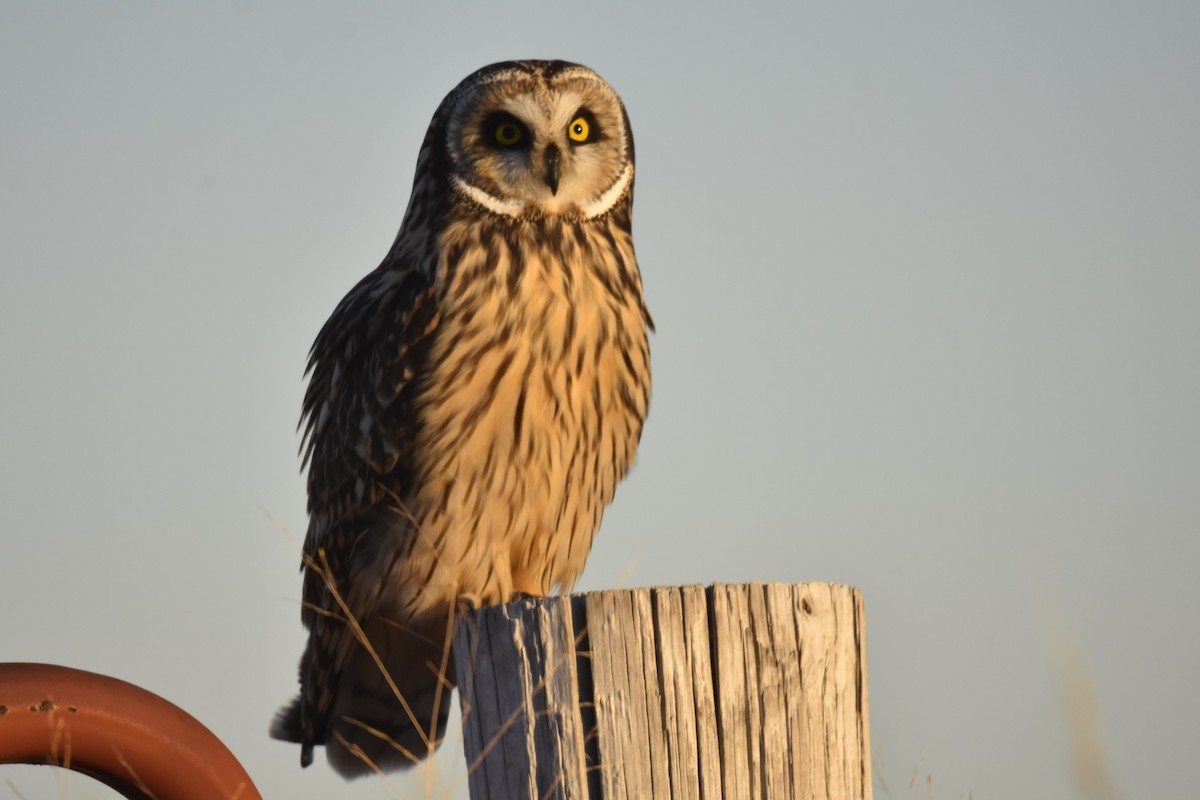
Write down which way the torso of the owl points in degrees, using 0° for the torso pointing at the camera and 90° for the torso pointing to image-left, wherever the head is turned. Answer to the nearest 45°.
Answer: approximately 315°
